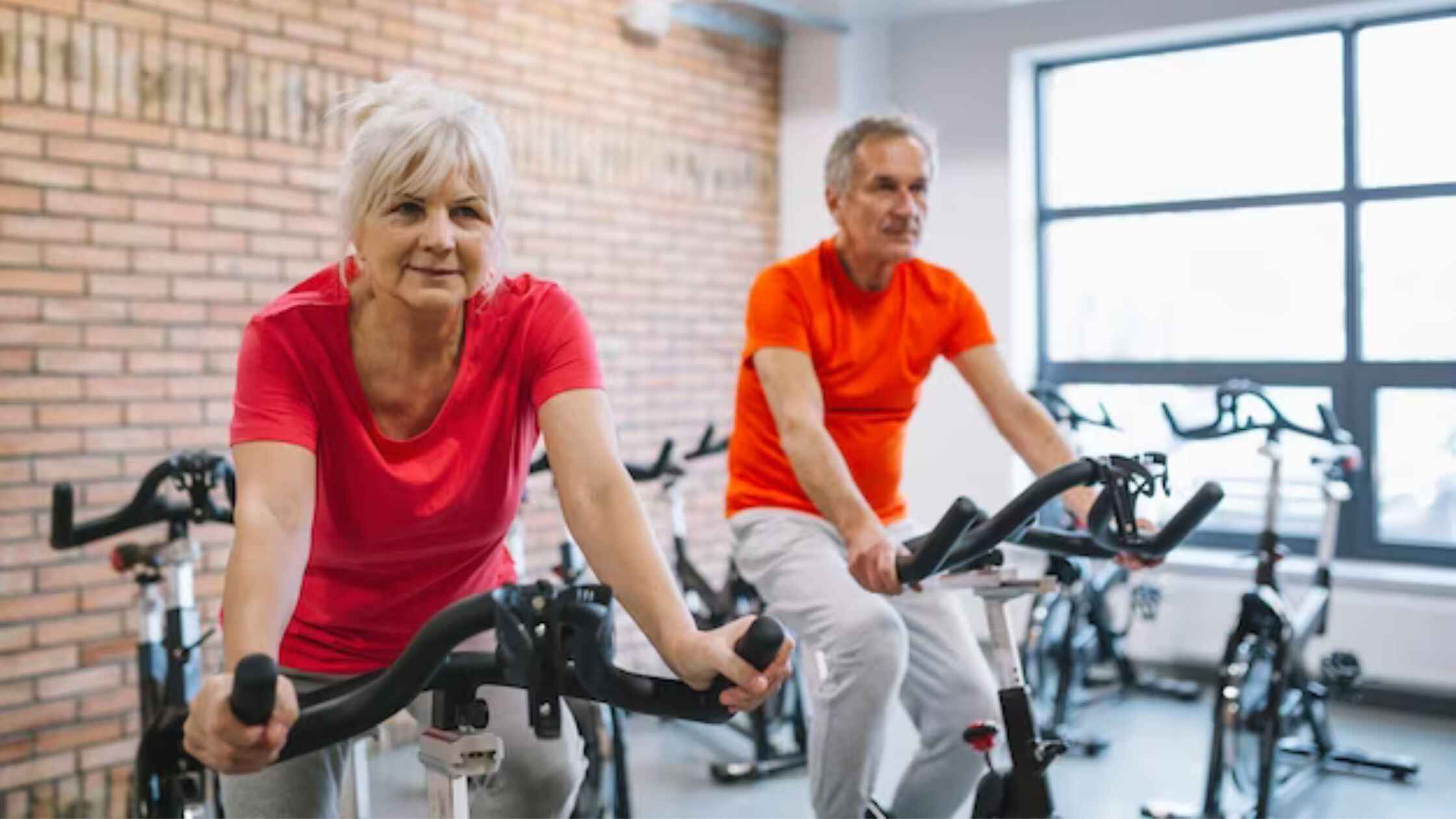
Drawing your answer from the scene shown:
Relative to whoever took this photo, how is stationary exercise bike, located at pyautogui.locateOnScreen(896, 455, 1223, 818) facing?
facing the viewer and to the right of the viewer

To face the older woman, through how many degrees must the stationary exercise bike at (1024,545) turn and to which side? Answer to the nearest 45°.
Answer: approximately 90° to its right

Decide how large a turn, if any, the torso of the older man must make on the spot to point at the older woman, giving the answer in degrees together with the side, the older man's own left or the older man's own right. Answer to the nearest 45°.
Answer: approximately 90° to the older man's own right

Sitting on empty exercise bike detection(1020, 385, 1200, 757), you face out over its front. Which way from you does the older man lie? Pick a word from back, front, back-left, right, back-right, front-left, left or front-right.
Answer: front-left

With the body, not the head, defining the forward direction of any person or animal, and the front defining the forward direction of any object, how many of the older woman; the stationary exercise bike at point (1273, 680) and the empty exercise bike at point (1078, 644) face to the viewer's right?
0

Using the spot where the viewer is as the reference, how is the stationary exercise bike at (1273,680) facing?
facing the viewer and to the left of the viewer

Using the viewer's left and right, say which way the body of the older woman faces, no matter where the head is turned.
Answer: facing the viewer

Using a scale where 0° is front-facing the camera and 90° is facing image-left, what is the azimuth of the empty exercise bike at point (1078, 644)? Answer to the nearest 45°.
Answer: approximately 45°

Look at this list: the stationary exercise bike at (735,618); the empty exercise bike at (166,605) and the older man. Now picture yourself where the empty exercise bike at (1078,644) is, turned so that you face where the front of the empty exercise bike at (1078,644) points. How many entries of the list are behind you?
0

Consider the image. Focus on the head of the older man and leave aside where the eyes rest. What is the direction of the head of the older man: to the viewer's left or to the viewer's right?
to the viewer's right

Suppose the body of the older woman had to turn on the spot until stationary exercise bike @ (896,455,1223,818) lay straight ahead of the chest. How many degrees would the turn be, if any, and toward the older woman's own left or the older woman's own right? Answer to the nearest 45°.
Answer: approximately 90° to the older woman's own left

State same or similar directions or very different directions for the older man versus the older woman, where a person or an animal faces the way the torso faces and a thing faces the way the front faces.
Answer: same or similar directions

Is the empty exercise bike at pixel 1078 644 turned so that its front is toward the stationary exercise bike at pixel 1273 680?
no

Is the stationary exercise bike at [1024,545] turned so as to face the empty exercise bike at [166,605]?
no

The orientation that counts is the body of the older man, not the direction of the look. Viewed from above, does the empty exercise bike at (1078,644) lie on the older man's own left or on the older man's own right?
on the older man's own left

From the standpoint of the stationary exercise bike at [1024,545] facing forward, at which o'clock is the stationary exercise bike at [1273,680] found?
the stationary exercise bike at [1273,680] is roughly at 8 o'clock from the stationary exercise bike at [1024,545].

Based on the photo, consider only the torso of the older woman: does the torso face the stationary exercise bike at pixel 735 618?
no
